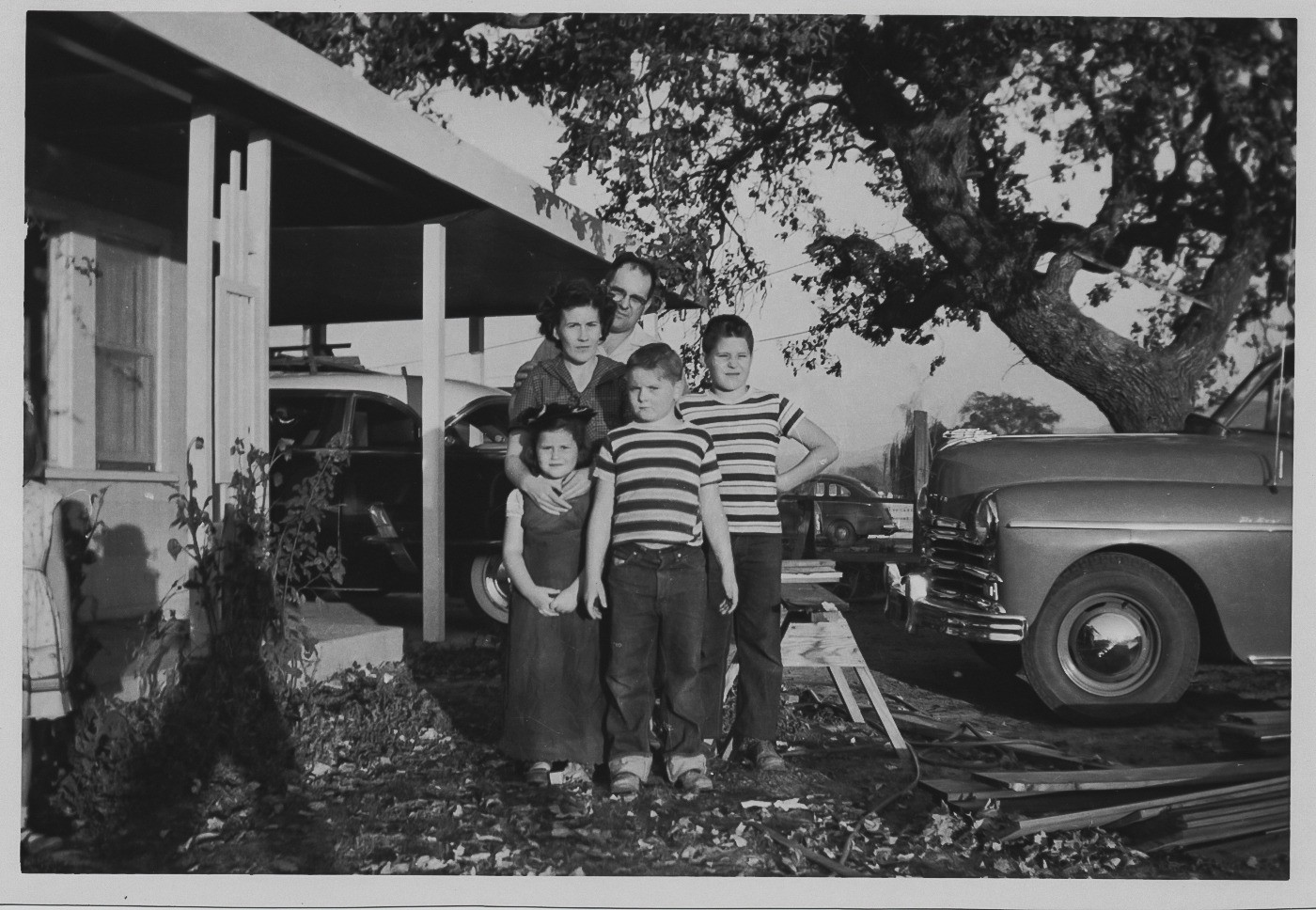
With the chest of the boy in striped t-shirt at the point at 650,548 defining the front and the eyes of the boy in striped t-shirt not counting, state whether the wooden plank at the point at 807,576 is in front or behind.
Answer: behind

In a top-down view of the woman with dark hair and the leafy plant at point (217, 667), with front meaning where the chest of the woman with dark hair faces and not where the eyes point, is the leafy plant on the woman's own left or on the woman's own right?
on the woman's own right

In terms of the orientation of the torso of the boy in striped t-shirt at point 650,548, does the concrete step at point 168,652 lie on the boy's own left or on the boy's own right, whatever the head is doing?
on the boy's own right

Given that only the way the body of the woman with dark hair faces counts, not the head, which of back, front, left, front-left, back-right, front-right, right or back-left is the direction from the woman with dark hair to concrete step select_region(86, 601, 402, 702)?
back-right

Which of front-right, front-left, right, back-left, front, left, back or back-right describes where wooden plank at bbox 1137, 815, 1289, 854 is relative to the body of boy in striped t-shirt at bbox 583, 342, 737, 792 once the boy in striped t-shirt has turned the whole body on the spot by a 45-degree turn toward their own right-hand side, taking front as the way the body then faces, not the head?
back-left

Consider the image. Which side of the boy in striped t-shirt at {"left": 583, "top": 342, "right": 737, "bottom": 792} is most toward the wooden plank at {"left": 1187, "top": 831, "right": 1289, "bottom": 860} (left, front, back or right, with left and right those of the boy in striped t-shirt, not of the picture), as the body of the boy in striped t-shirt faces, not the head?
left

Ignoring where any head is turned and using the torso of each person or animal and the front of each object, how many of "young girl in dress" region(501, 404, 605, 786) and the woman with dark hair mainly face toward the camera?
2

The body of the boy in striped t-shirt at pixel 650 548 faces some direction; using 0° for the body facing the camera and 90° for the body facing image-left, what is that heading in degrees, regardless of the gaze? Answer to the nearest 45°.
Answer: approximately 0°
